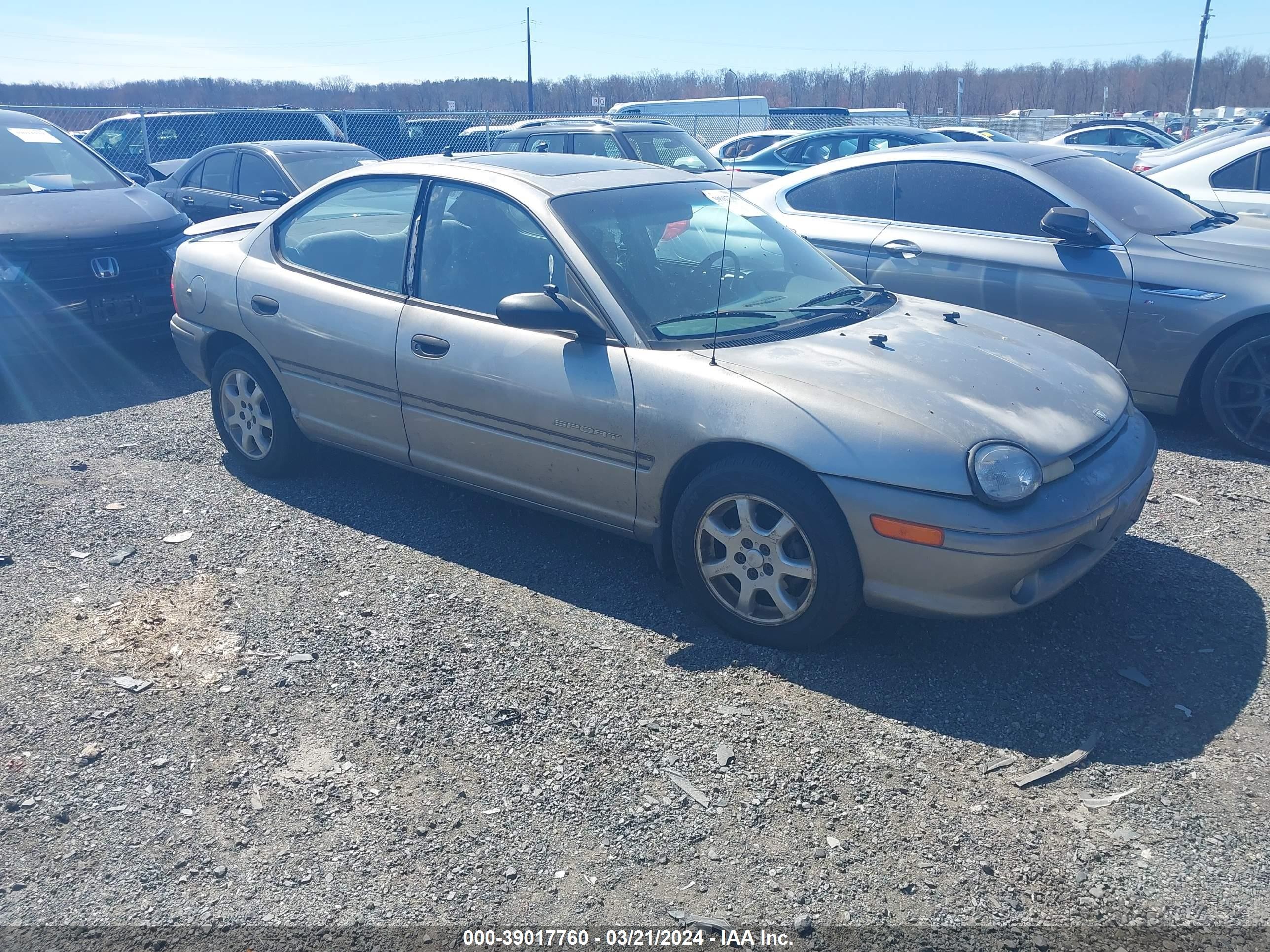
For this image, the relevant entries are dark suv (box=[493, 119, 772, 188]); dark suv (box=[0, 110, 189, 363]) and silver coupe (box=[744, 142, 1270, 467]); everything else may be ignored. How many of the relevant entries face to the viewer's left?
0

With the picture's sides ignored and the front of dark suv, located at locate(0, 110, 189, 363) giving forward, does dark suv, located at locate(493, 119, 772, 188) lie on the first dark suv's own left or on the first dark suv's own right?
on the first dark suv's own left

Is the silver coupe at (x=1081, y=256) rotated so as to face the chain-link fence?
no

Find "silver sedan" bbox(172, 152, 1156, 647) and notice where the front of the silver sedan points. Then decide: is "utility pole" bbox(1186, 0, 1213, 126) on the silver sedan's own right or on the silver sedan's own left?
on the silver sedan's own left

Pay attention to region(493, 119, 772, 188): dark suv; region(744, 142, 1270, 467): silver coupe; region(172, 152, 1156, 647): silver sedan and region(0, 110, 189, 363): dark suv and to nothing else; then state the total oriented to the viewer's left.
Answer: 0

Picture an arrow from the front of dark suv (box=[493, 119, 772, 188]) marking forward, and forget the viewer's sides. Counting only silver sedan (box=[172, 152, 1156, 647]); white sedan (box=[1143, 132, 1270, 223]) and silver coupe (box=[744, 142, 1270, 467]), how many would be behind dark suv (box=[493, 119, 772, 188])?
0

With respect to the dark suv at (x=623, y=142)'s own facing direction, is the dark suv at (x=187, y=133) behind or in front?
behind

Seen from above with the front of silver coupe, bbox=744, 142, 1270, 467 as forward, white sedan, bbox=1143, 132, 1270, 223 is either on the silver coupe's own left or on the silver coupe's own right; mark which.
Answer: on the silver coupe's own left

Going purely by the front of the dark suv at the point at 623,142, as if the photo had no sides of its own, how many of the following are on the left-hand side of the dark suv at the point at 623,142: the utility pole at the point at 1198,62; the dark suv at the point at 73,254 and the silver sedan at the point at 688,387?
1

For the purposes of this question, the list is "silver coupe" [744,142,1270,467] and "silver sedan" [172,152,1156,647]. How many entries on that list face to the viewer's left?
0

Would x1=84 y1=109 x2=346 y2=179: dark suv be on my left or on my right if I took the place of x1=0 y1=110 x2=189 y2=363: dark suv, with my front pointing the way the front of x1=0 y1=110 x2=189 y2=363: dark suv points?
on my left

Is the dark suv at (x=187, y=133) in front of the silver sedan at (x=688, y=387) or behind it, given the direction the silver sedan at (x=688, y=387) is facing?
behind

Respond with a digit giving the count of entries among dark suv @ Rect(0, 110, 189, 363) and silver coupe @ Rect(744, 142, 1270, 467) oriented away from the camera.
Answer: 0

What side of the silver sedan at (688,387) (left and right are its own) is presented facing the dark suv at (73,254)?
back

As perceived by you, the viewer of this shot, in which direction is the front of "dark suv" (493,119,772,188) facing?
facing the viewer and to the right of the viewer

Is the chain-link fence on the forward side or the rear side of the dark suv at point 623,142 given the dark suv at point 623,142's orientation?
on the rear side

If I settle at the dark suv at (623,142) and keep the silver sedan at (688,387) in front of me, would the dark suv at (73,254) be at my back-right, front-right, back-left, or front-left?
front-right
